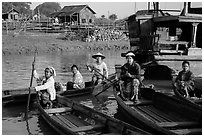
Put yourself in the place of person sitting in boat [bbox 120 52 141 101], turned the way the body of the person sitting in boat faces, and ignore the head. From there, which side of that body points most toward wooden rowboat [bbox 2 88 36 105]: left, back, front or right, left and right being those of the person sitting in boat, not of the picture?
right

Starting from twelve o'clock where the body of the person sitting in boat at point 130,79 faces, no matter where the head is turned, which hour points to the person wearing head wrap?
The person wearing head wrap is roughly at 3 o'clock from the person sitting in boat.

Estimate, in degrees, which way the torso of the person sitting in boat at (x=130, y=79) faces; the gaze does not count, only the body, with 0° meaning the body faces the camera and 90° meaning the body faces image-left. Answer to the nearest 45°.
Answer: approximately 0°

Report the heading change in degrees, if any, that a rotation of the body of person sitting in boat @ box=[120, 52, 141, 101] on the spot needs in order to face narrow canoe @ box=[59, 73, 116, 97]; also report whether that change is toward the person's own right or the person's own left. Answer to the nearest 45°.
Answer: approximately 135° to the person's own right

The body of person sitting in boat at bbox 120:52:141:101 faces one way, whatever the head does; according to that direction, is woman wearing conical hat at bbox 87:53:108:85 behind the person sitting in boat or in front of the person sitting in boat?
behind
